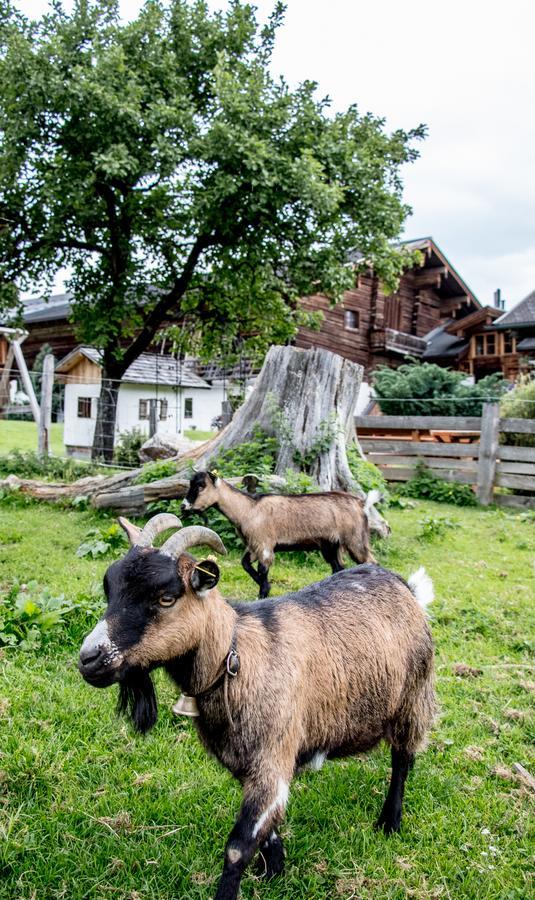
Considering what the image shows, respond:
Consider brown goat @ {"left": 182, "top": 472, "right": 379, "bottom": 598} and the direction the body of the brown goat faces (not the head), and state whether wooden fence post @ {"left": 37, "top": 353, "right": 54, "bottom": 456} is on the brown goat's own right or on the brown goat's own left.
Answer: on the brown goat's own right

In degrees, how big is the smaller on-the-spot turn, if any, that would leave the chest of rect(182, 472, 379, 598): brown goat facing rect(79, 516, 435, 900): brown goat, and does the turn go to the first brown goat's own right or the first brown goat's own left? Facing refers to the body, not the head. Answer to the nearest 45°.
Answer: approximately 90° to the first brown goat's own left

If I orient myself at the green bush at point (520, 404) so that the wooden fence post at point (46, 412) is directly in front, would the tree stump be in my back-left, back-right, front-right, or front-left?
front-left

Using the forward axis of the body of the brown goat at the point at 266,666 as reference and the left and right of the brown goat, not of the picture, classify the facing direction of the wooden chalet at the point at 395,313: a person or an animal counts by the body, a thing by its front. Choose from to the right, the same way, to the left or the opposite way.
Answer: to the left

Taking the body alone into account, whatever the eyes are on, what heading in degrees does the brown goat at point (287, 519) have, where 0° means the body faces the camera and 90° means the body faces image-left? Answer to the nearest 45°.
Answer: approximately 90°

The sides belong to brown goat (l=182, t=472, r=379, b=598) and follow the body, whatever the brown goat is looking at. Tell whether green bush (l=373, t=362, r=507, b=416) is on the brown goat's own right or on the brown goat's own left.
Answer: on the brown goat's own right

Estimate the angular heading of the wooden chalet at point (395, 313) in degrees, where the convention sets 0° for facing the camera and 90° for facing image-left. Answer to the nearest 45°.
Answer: approximately 315°

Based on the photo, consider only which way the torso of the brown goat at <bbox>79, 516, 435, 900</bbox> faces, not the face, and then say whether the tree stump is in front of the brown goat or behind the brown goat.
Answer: behind

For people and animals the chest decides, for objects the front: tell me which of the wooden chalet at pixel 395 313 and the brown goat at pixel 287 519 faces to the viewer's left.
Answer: the brown goat

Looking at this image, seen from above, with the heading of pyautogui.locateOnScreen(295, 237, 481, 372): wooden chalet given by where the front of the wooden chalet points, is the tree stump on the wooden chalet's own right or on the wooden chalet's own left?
on the wooden chalet's own right

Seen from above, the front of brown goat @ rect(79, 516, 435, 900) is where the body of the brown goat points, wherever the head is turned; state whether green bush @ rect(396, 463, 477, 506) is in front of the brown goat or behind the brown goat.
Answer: behind

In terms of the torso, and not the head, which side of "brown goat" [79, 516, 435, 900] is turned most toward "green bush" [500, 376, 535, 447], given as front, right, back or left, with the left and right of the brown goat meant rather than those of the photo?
back

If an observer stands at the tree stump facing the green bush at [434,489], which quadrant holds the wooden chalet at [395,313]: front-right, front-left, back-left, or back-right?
front-left

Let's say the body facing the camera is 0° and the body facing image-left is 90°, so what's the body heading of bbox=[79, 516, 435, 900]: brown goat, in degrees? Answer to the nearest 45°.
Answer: approximately 45°

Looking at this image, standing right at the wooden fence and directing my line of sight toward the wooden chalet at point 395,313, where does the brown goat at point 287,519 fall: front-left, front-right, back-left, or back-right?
back-left

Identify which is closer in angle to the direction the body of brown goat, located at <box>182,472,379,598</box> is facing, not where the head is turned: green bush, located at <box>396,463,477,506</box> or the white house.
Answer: the white house

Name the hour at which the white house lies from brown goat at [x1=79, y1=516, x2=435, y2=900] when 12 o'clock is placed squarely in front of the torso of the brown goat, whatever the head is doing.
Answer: The white house is roughly at 4 o'clock from the brown goat.

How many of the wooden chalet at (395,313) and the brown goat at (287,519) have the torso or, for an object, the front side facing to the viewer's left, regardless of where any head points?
1
